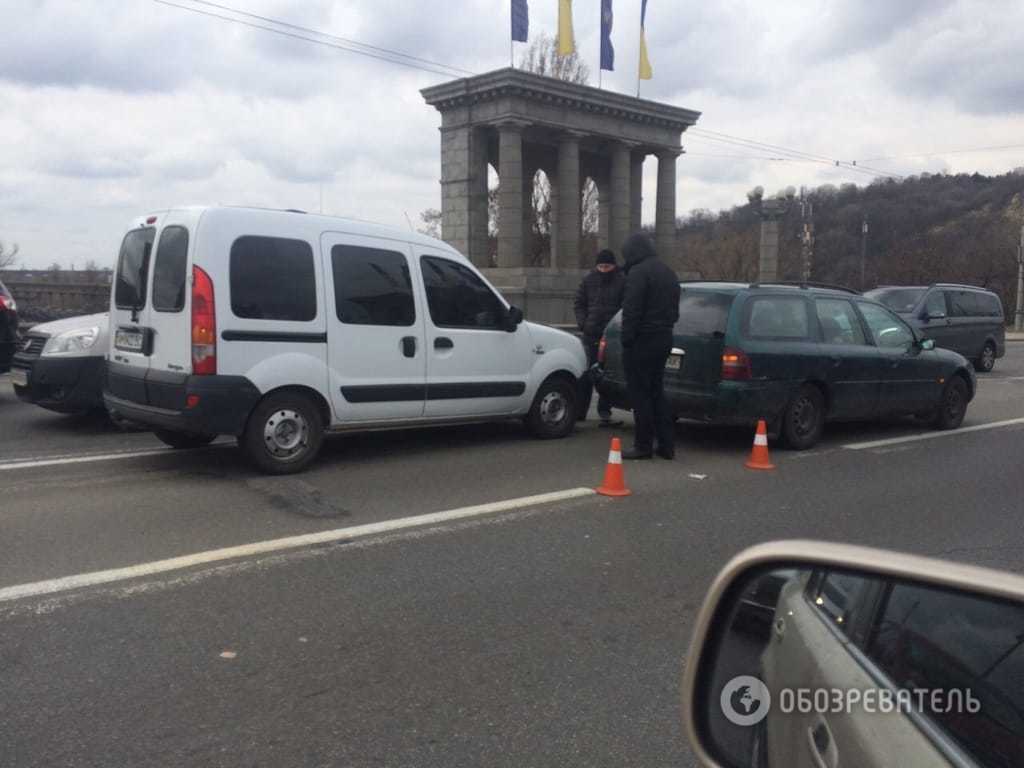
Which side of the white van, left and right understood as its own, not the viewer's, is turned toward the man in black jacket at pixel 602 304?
front

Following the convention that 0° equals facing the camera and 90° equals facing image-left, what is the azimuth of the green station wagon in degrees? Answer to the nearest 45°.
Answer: approximately 225°

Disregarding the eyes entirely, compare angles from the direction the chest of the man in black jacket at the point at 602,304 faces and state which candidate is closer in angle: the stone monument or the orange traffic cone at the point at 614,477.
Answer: the orange traffic cone

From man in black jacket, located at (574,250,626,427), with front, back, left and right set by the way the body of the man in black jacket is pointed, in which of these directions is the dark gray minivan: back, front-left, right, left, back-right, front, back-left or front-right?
left

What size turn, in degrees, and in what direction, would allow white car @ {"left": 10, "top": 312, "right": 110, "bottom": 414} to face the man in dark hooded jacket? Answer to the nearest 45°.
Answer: approximately 90° to its left

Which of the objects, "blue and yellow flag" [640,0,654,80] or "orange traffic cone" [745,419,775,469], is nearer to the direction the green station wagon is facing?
the blue and yellow flag

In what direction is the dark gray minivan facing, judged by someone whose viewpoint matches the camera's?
facing the viewer and to the left of the viewer

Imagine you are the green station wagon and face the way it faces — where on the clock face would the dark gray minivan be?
The dark gray minivan is roughly at 11 o'clock from the green station wagon.

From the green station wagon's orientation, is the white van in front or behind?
behind

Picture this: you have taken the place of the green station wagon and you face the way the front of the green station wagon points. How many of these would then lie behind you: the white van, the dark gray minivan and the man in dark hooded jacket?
2

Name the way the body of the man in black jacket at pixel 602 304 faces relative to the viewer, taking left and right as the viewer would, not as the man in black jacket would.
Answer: facing the viewer and to the right of the viewer

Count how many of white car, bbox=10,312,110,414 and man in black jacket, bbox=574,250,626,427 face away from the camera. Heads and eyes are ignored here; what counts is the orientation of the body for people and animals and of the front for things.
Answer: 0
